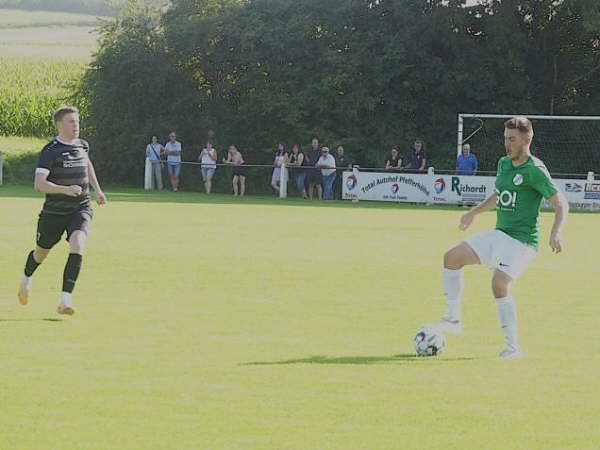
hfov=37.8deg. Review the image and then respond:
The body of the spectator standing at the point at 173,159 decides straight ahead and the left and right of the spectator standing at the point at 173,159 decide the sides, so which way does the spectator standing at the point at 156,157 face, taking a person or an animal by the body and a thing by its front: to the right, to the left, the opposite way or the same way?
the same way

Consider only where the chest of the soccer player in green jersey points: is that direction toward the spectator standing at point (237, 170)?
no

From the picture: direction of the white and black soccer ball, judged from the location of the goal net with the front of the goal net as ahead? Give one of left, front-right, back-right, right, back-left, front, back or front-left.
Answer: front

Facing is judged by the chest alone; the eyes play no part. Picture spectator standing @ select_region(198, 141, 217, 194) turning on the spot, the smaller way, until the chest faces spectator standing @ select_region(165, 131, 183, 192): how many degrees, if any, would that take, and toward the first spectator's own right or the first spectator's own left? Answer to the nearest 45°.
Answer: approximately 90° to the first spectator's own right

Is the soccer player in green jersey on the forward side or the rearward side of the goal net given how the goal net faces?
on the forward side

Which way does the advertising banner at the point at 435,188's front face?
toward the camera

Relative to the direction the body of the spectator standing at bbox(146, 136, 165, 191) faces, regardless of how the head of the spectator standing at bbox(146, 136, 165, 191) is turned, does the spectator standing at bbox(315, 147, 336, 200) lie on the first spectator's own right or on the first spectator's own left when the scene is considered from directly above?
on the first spectator's own left

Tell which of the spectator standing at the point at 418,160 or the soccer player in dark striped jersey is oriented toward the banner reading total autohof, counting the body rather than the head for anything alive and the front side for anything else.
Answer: the spectator standing

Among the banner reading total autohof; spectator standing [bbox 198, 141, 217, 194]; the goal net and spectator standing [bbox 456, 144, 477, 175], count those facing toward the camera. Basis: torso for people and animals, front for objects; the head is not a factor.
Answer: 4

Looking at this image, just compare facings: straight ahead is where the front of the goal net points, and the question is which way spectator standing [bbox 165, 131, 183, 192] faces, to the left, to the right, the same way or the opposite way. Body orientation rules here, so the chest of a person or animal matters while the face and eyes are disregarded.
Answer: the same way

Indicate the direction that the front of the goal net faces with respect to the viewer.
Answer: facing the viewer

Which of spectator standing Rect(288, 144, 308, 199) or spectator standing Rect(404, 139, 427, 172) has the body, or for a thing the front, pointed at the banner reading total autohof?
spectator standing Rect(404, 139, 427, 172)

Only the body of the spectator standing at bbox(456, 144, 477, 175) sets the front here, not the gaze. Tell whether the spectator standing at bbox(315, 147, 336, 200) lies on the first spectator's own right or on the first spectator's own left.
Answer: on the first spectator's own right

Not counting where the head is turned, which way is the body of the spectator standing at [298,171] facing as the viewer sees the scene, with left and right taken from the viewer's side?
facing the viewer and to the left of the viewer

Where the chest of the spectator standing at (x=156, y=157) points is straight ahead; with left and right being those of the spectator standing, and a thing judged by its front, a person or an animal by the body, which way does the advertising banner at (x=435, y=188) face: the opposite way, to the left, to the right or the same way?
the same way

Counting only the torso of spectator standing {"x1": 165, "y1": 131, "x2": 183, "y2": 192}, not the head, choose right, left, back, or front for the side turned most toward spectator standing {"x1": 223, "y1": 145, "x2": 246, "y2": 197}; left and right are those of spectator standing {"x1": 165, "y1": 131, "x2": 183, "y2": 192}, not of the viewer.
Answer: left

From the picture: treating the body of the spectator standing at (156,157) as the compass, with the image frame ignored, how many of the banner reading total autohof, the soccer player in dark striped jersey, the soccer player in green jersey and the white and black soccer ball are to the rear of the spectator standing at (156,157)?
0

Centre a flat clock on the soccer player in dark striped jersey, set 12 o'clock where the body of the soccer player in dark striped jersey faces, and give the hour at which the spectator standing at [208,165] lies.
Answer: The spectator standing is roughly at 8 o'clock from the soccer player in dark striped jersey.

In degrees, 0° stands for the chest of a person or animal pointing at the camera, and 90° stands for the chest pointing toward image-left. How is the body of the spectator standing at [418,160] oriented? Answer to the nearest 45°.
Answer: approximately 45°
